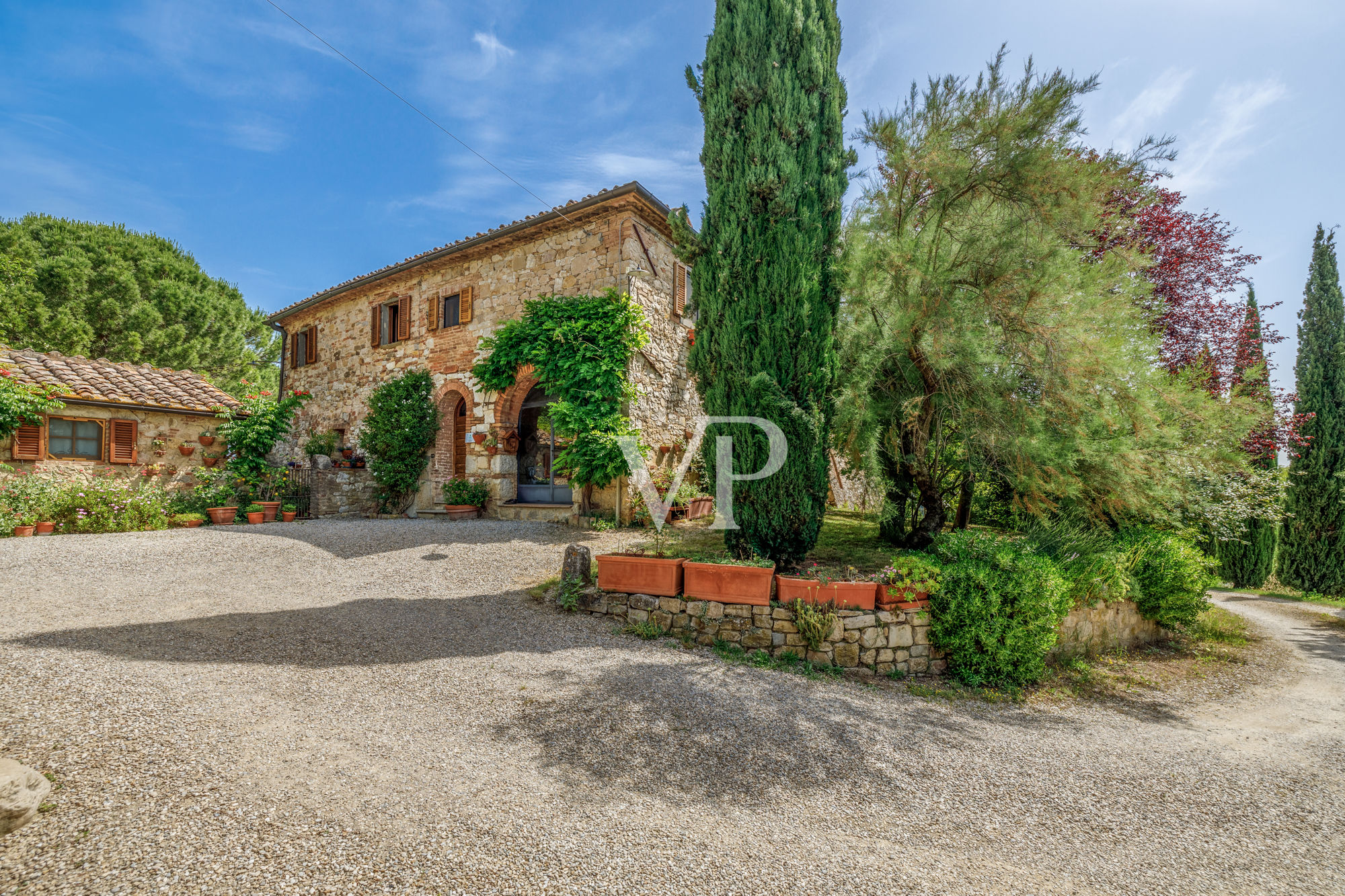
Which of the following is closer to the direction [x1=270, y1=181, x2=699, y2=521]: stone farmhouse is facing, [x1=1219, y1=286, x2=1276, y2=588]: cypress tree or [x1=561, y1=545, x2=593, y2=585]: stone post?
the stone post

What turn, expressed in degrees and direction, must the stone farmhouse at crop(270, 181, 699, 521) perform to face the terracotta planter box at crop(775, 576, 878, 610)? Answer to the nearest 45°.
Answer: approximately 45° to its left

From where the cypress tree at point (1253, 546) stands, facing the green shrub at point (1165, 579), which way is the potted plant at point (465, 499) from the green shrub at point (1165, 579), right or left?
right

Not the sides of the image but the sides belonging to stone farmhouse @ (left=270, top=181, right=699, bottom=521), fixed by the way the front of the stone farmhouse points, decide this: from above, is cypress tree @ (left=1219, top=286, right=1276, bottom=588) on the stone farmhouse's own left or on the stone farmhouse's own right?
on the stone farmhouse's own left

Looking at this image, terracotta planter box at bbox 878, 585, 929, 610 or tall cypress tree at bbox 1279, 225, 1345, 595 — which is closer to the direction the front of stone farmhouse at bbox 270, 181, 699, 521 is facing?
the terracotta planter box

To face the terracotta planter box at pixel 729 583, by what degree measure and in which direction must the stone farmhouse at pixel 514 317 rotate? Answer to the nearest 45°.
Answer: approximately 45° to its left

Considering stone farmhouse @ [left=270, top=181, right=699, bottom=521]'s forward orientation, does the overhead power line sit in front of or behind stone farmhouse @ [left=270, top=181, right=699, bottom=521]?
in front

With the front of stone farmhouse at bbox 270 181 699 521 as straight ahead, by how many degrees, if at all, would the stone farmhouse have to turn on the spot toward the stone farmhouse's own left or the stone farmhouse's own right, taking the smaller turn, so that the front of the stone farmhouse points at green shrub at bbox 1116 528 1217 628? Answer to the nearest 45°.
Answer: approximately 90° to the stone farmhouse's own left

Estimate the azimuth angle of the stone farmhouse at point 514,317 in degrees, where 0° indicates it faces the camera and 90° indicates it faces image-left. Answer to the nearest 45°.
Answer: approximately 45°

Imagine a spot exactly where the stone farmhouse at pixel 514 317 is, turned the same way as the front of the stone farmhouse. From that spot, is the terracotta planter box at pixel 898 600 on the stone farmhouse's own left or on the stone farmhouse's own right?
on the stone farmhouse's own left

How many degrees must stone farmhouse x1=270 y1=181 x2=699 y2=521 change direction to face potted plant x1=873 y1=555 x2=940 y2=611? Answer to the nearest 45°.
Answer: approximately 45° to its left

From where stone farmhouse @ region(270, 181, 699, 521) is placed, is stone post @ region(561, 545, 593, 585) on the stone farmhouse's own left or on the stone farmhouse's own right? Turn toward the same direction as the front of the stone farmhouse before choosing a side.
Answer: on the stone farmhouse's own left

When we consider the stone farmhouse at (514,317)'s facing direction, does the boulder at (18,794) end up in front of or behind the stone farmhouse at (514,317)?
in front

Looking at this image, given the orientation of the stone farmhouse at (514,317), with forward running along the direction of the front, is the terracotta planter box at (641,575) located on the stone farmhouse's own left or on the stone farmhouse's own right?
on the stone farmhouse's own left
